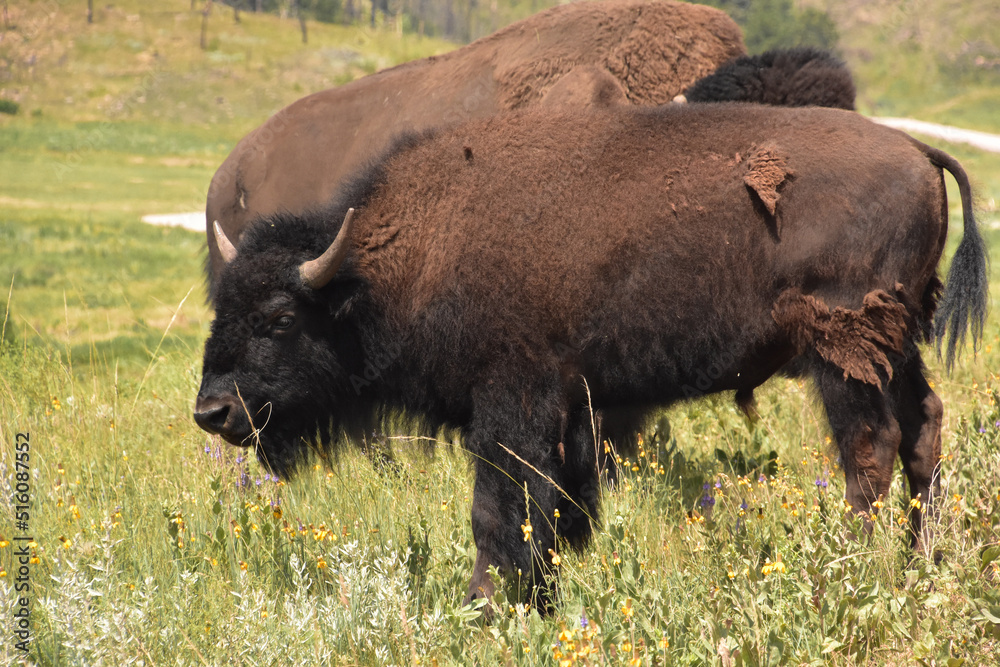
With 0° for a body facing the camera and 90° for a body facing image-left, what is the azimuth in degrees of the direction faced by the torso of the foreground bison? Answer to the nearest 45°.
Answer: approximately 90°

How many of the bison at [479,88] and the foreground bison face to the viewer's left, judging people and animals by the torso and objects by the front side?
1

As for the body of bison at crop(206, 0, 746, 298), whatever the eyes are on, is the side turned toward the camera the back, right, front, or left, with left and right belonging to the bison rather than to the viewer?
right

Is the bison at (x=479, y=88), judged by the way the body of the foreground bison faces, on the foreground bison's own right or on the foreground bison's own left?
on the foreground bison's own right

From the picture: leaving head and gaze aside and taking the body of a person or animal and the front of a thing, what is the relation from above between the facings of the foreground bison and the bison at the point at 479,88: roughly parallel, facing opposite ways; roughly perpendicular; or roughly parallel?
roughly parallel, facing opposite ways

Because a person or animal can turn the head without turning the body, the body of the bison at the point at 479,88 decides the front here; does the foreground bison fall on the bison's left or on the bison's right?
on the bison's right

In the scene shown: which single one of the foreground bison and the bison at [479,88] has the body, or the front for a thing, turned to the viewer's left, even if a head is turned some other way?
the foreground bison

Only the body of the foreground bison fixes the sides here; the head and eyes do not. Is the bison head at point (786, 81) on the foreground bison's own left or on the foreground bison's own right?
on the foreground bison's own right
